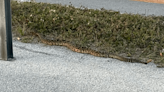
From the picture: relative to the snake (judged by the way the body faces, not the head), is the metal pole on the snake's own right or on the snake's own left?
on the snake's own left

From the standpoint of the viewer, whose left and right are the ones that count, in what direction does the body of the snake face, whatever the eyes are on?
facing away from the viewer and to the left of the viewer
